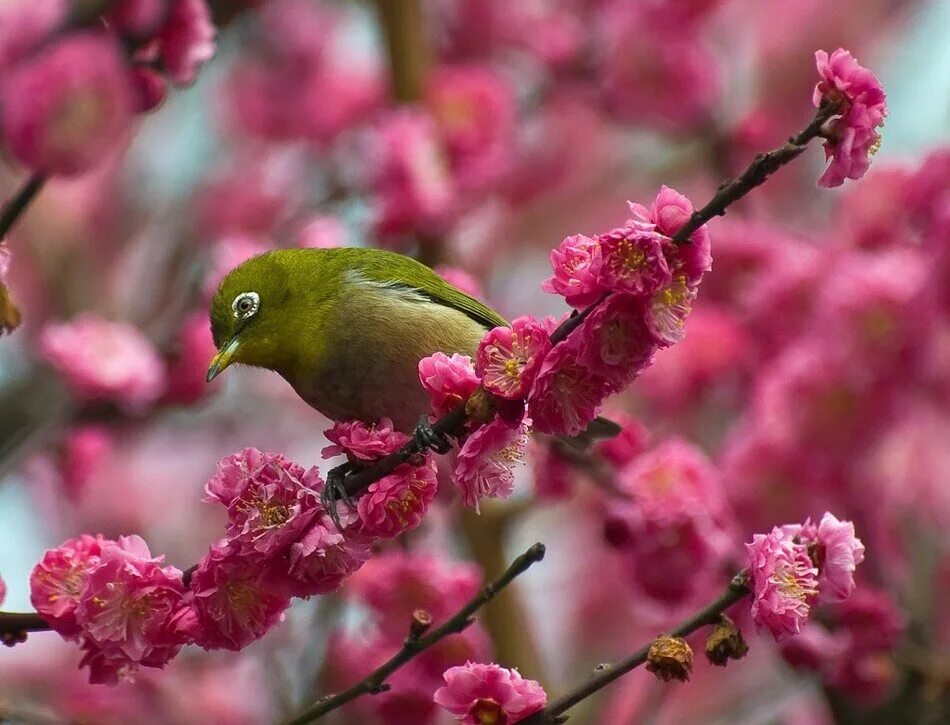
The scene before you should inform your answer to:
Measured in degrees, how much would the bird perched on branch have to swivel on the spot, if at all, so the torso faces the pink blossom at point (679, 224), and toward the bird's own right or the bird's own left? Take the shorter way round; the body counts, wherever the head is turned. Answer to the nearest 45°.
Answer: approximately 135° to the bird's own left

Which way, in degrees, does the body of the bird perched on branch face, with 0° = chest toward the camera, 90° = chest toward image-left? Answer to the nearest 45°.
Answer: approximately 90°
